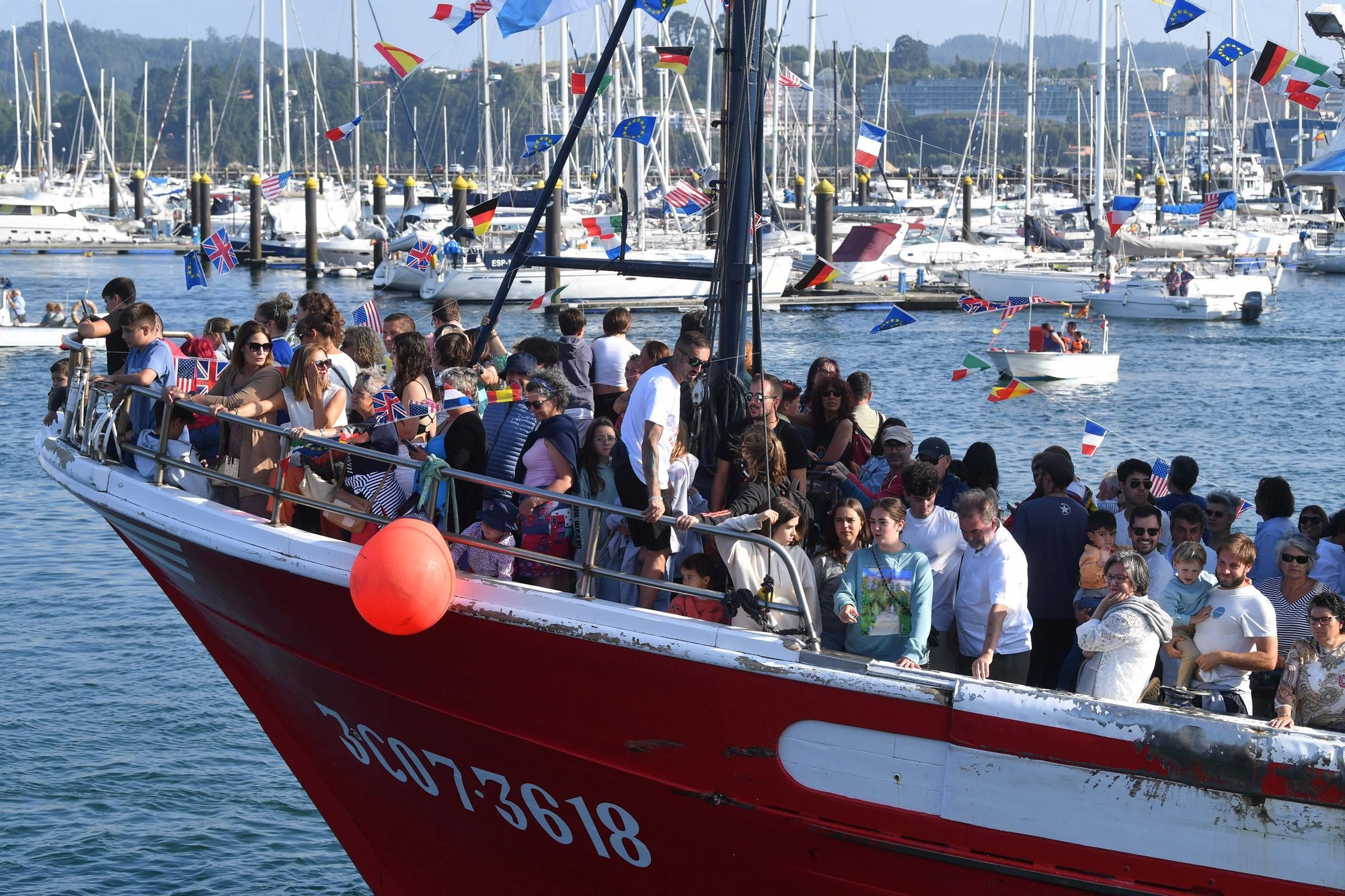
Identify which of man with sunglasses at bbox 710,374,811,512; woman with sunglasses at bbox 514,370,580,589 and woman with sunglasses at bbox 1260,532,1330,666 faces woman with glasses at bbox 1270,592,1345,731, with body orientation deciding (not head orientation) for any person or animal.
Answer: woman with sunglasses at bbox 1260,532,1330,666

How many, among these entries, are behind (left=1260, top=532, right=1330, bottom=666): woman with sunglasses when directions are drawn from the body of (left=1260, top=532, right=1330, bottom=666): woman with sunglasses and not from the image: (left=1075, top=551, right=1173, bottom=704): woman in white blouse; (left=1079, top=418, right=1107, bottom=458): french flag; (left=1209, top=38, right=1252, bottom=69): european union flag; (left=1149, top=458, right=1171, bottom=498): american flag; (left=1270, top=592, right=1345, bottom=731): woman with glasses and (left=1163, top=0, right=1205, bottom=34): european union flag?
4

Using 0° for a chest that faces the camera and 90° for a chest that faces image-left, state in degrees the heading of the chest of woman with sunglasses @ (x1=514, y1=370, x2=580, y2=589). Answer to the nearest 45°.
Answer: approximately 45°

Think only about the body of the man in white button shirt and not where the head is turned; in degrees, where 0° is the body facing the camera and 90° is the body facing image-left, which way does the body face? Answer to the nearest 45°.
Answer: approximately 45°

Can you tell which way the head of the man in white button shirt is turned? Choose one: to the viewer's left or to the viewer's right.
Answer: to the viewer's left
